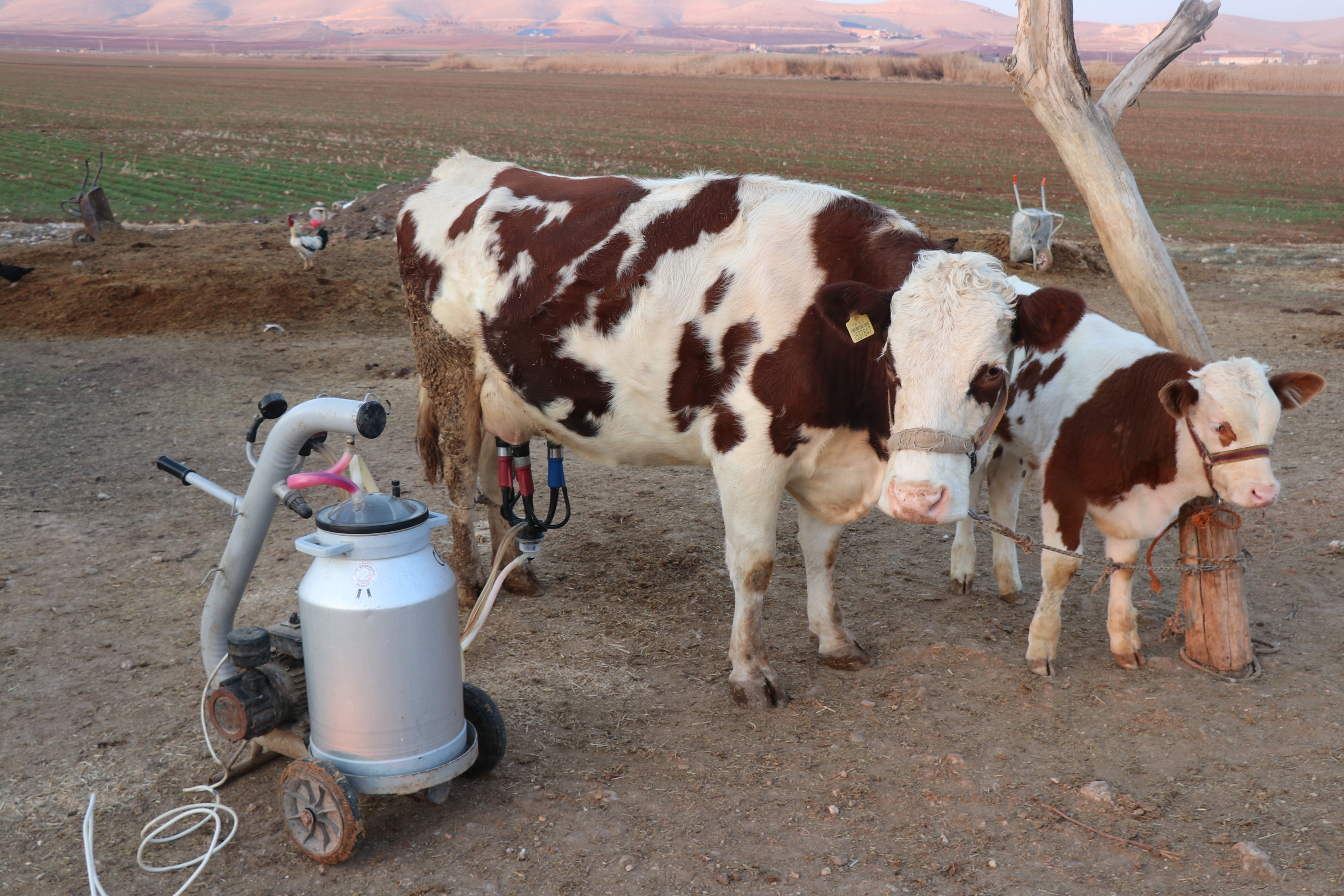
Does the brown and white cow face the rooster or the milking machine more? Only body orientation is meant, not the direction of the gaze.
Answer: the milking machine

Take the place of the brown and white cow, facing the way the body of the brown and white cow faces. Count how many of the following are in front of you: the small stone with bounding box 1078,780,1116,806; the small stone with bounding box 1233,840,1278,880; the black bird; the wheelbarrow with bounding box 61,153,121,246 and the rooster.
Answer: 2

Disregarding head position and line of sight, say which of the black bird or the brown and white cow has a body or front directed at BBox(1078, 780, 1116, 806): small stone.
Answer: the brown and white cow

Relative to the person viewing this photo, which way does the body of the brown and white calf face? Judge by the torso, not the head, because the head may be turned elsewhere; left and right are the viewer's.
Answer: facing the viewer and to the right of the viewer

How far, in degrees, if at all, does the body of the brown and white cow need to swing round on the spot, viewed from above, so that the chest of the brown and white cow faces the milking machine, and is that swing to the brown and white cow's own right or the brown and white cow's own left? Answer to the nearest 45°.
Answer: approximately 90° to the brown and white cow's own right

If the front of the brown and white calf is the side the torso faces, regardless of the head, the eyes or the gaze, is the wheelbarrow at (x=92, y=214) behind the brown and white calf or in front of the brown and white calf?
behind

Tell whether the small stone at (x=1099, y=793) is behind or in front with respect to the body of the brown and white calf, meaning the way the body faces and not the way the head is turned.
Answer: in front

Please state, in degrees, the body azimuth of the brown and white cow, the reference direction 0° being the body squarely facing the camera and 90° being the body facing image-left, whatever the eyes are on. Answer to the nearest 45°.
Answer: approximately 315°

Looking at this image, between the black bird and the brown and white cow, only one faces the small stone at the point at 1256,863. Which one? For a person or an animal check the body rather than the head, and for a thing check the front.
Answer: the brown and white cow

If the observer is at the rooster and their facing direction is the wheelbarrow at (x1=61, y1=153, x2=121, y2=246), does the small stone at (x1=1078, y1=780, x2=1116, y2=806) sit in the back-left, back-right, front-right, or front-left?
back-left
